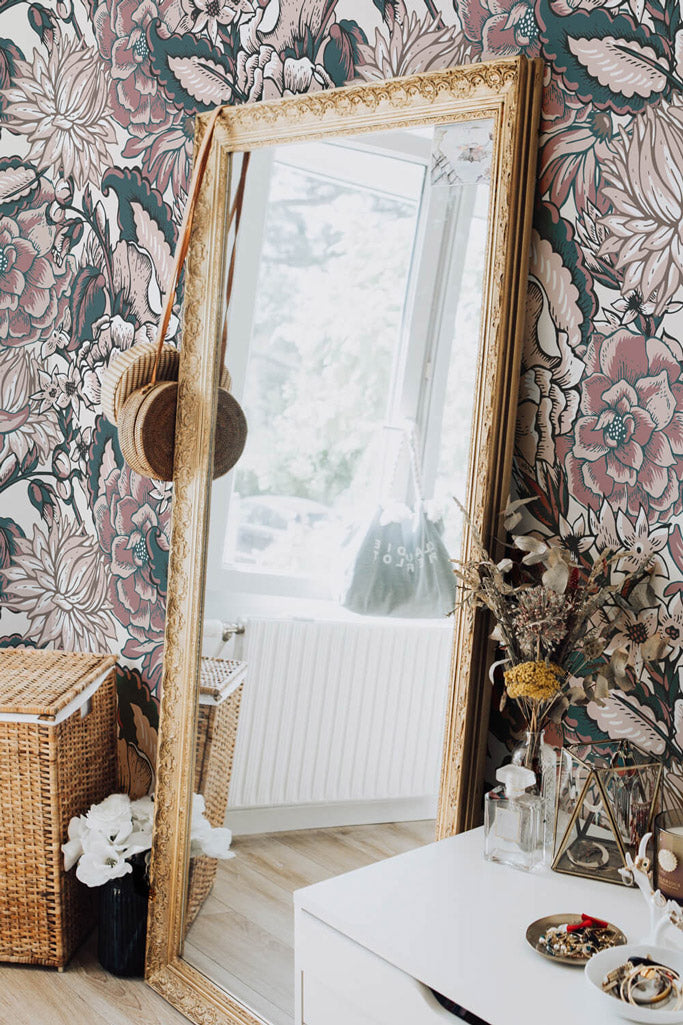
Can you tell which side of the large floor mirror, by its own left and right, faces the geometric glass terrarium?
left

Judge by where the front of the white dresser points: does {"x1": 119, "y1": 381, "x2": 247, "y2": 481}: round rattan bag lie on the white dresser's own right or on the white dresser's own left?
on the white dresser's own right

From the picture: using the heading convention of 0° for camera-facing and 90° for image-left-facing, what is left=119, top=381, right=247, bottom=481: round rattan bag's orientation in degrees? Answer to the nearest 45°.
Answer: approximately 315°

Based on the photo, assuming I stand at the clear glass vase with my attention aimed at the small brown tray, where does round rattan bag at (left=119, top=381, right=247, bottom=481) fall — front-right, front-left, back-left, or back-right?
back-right

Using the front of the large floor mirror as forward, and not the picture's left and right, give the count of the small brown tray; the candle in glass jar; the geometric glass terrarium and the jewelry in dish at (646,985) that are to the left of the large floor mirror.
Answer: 4

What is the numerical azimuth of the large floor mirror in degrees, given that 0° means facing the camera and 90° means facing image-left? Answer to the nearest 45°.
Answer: approximately 45°

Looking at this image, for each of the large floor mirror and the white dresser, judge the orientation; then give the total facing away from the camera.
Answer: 0

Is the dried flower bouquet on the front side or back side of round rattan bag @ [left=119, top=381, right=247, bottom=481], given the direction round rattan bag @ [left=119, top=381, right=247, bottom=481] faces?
on the front side
